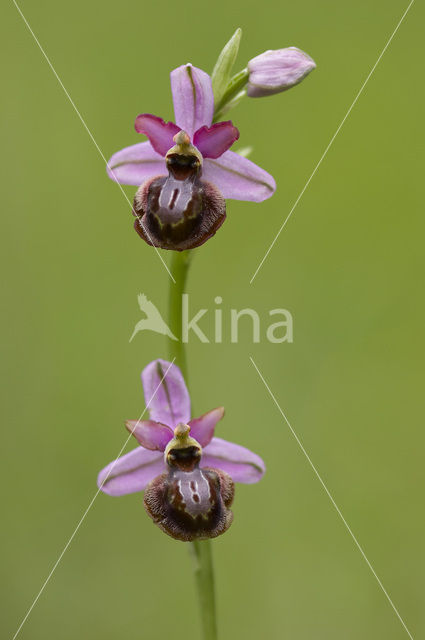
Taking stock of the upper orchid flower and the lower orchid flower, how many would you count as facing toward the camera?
2

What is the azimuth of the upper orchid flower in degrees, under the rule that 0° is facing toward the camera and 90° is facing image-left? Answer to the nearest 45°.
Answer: approximately 0°

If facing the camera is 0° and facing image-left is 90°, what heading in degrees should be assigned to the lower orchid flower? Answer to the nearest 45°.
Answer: approximately 0°
